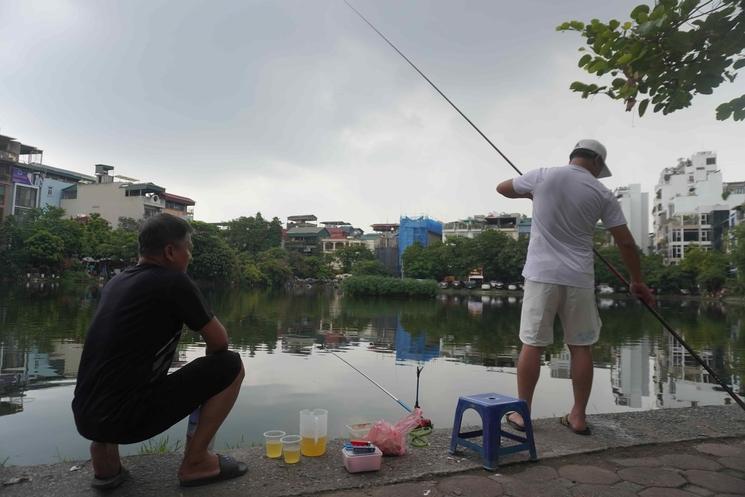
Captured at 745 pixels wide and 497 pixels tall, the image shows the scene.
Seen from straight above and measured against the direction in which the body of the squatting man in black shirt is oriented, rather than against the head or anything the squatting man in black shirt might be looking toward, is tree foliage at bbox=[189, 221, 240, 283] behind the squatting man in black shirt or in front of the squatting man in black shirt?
in front

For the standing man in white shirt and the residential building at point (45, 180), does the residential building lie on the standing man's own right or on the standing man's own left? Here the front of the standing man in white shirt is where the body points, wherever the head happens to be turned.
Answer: on the standing man's own left

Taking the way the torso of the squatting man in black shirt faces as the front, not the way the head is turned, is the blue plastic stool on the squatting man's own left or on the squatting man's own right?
on the squatting man's own right

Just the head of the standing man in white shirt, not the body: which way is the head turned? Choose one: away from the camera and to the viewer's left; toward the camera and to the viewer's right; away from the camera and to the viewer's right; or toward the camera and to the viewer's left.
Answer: away from the camera and to the viewer's right

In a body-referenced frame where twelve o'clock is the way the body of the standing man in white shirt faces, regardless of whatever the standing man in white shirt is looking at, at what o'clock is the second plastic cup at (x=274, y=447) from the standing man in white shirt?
The second plastic cup is roughly at 8 o'clock from the standing man in white shirt.

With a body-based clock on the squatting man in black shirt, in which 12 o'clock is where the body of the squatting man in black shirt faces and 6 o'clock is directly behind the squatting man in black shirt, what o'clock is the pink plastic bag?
The pink plastic bag is roughly at 1 o'clock from the squatting man in black shirt.

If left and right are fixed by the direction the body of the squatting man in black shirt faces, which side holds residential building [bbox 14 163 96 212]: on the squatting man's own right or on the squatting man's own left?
on the squatting man's own left

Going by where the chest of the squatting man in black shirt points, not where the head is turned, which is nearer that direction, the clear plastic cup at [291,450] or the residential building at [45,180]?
the clear plastic cup

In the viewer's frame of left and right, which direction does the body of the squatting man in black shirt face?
facing away from the viewer and to the right of the viewer

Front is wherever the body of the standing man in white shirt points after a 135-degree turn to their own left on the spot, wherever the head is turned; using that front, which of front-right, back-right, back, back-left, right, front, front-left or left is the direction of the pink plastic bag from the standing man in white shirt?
front

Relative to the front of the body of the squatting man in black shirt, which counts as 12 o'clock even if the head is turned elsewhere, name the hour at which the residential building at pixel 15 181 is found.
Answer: The residential building is roughly at 10 o'clock from the squatting man in black shirt.

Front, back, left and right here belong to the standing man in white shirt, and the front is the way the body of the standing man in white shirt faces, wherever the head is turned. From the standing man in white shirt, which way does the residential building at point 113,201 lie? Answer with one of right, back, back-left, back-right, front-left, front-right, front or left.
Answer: front-left

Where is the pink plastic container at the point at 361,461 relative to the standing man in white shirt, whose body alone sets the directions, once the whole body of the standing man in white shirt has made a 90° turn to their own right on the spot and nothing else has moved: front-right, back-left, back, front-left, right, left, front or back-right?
back-right

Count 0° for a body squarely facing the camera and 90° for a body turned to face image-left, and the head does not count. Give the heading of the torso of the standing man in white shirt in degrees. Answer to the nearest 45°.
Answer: approximately 180°
